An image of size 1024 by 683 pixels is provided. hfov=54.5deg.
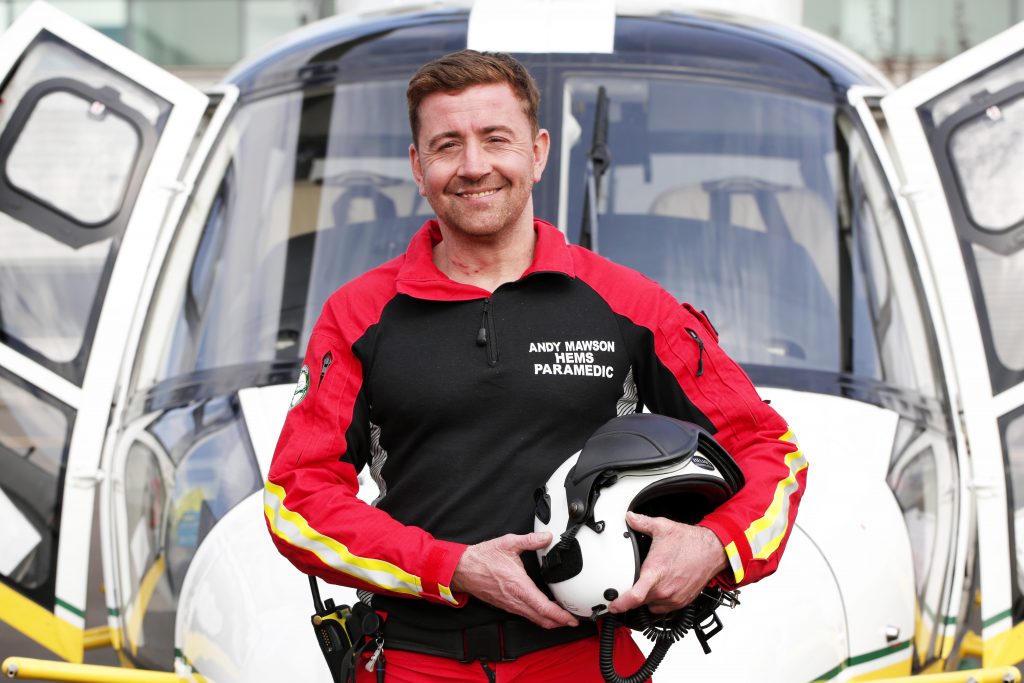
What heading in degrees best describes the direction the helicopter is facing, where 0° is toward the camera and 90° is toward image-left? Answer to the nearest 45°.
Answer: approximately 0°

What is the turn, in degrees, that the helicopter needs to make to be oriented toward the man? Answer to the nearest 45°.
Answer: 0° — it already faces them

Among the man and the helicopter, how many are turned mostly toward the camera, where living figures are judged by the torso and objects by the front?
2

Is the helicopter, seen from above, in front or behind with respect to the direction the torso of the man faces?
behind
